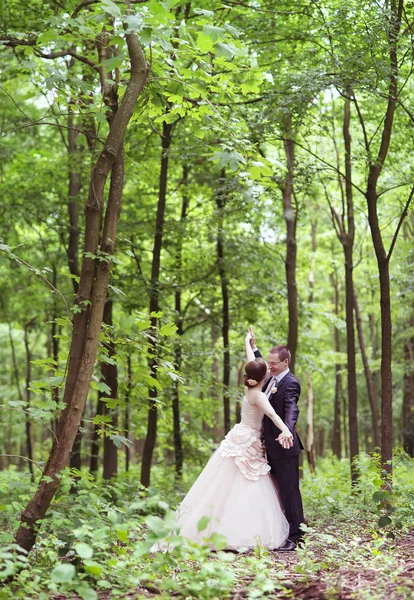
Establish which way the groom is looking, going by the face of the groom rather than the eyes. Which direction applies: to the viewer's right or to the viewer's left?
to the viewer's left

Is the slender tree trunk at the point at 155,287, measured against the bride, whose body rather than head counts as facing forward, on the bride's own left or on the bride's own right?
on the bride's own left

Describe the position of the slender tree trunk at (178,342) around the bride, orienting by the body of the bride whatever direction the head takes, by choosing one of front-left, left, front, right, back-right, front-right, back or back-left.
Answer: front-left

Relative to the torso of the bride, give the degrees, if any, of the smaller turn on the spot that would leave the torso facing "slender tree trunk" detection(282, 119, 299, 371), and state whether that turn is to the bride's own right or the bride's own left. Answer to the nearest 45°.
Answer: approximately 45° to the bride's own left

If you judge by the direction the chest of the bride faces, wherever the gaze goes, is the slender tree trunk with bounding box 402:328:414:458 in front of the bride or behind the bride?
in front

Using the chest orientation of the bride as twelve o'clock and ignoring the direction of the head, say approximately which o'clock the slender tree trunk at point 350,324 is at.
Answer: The slender tree trunk is roughly at 11 o'clock from the bride.

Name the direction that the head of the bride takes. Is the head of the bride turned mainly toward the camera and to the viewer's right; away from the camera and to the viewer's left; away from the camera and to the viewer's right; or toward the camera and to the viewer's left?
away from the camera and to the viewer's right

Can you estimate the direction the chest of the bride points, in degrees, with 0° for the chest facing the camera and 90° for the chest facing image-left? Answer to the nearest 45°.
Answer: approximately 225°
